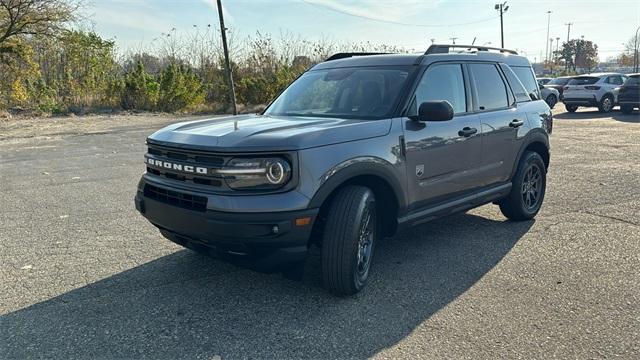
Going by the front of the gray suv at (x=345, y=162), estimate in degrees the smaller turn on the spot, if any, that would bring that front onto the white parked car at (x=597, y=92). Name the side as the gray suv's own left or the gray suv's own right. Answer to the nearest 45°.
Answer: approximately 180°

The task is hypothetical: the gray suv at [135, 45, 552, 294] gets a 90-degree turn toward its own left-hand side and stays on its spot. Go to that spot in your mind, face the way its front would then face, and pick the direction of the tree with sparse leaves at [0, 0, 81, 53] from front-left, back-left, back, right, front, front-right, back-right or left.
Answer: back

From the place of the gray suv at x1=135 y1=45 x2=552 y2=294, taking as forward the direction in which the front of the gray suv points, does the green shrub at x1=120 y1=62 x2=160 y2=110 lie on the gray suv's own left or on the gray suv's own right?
on the gray suv's own right

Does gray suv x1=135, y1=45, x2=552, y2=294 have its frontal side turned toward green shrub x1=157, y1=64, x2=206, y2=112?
no

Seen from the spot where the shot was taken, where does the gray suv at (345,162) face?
facing the viewer and to the left of the viewer
